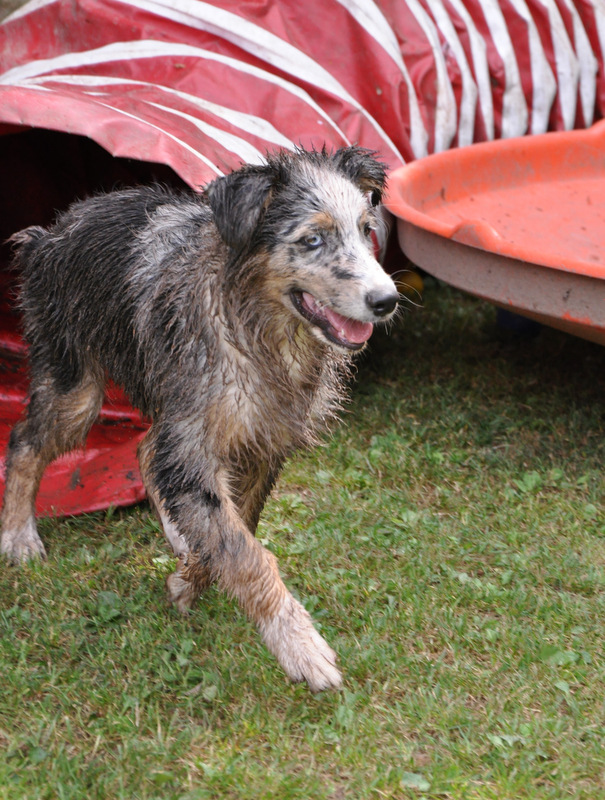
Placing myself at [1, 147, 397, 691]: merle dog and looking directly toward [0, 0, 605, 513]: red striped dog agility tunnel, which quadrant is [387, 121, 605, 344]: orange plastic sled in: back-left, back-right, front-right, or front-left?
front-right

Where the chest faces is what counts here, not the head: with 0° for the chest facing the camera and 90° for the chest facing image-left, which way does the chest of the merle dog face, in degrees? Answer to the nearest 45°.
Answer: approximately 315°

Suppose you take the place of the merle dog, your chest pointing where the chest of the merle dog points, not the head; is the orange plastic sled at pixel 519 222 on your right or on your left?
on your left

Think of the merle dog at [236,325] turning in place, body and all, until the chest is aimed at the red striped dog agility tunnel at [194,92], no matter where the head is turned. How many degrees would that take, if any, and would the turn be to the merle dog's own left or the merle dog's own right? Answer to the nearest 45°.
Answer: approximately 135° to the merle dog's own left
